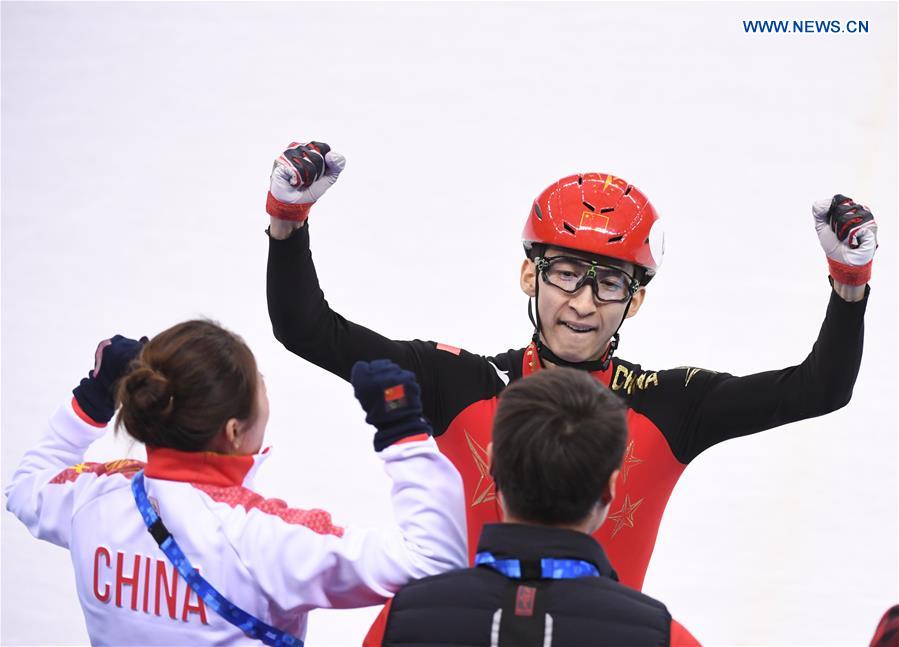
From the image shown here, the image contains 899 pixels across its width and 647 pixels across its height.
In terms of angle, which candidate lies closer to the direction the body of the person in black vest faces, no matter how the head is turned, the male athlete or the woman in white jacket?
the male athlete

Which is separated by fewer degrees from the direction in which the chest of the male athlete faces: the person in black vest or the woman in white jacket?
the person in black vest

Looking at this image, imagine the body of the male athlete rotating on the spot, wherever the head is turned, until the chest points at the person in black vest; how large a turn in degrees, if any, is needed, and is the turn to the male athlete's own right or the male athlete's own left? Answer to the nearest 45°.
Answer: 0° — they already face them

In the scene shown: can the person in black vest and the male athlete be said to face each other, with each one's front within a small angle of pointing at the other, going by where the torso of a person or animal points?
yes

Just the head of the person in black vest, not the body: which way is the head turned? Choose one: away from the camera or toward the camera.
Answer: away from the camera

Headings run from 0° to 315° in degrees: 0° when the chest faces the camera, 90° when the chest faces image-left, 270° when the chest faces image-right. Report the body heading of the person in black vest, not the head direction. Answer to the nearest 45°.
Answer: approximately 180°

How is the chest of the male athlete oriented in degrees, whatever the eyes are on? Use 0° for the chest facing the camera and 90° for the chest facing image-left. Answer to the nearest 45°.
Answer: approximately 0°

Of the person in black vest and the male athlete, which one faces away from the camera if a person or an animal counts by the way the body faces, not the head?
the person in black vest

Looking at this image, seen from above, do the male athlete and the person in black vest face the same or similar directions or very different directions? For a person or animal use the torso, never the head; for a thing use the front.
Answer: very different directions

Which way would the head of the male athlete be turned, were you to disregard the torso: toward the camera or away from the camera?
toward the camera

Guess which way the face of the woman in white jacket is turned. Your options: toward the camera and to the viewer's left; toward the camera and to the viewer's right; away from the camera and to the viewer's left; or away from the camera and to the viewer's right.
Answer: away from the camera and to the viewer's right

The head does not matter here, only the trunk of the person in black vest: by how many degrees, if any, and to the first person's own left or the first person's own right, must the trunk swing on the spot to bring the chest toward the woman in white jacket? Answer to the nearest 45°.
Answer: approximately 90° to the first person's own left

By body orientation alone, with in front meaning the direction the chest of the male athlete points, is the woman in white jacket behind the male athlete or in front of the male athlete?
in front

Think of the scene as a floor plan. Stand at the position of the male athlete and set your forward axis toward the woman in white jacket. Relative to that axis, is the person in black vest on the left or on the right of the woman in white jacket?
left

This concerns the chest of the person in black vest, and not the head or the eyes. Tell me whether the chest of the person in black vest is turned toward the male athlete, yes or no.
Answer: yes
